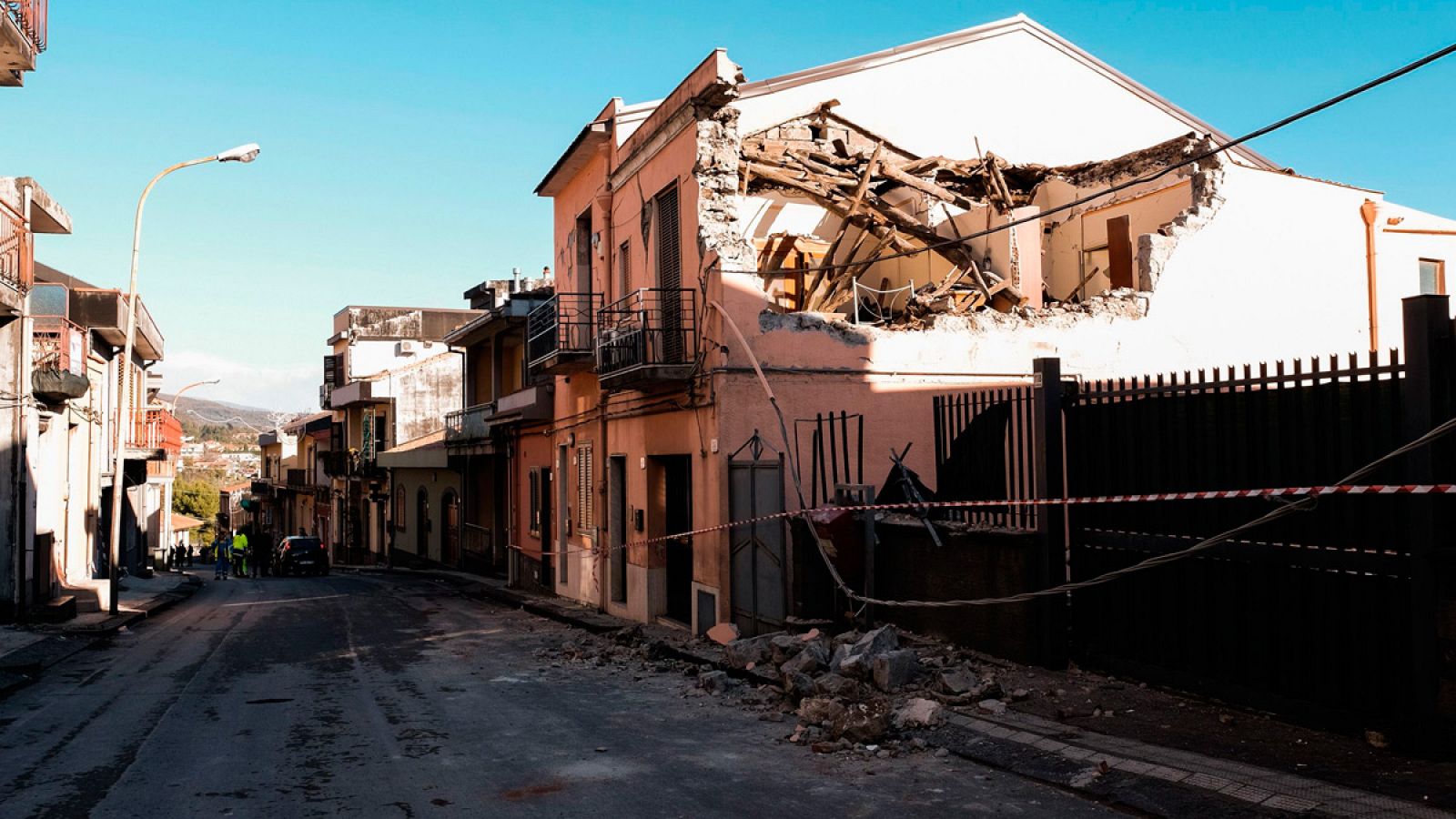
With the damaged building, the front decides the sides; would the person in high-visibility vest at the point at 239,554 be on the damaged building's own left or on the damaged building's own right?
on the damaged building's own right

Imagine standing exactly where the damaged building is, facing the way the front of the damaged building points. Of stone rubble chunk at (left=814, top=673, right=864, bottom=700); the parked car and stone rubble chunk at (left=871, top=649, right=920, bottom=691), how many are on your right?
1

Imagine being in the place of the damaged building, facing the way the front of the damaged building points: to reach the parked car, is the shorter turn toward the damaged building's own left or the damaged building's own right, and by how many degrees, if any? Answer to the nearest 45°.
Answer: approximately 90° to the damaged building's own right

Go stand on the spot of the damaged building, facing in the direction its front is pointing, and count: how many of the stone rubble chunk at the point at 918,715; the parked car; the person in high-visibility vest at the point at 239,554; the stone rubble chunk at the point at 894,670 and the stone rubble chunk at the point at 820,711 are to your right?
2

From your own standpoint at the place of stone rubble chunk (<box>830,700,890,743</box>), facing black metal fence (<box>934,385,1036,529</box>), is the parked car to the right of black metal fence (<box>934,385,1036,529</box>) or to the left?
left

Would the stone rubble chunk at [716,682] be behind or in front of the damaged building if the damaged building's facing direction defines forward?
in front

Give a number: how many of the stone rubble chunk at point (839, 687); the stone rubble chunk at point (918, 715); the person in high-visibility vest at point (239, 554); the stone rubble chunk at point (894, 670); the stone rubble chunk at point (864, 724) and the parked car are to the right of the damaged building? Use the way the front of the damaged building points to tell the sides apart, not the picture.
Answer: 2

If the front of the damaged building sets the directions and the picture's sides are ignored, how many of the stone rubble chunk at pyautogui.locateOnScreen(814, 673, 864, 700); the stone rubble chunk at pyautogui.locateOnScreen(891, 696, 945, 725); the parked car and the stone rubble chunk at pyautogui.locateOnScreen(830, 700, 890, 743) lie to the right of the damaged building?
1

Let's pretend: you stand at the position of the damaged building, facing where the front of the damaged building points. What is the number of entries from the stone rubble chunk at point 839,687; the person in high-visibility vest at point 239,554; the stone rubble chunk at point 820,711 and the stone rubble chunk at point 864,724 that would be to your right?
1

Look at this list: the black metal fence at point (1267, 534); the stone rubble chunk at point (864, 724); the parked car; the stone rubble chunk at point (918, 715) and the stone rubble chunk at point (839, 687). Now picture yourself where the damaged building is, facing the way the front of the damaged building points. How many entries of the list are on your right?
1

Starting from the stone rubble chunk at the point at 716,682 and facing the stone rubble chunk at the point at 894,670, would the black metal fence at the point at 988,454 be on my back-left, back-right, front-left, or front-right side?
front-left

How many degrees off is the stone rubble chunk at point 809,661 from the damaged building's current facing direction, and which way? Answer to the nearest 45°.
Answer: approximately 45° to its left

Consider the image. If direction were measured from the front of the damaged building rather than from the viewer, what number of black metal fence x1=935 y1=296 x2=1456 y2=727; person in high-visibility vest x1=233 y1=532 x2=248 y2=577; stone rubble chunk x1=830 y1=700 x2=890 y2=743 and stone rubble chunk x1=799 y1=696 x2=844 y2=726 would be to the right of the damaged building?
1

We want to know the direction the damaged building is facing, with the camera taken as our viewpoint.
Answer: facing the viewer and to the left of the viewer

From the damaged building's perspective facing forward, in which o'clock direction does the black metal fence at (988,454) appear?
The black metal fence is roughly at 10 o'clock from the damaged building.
